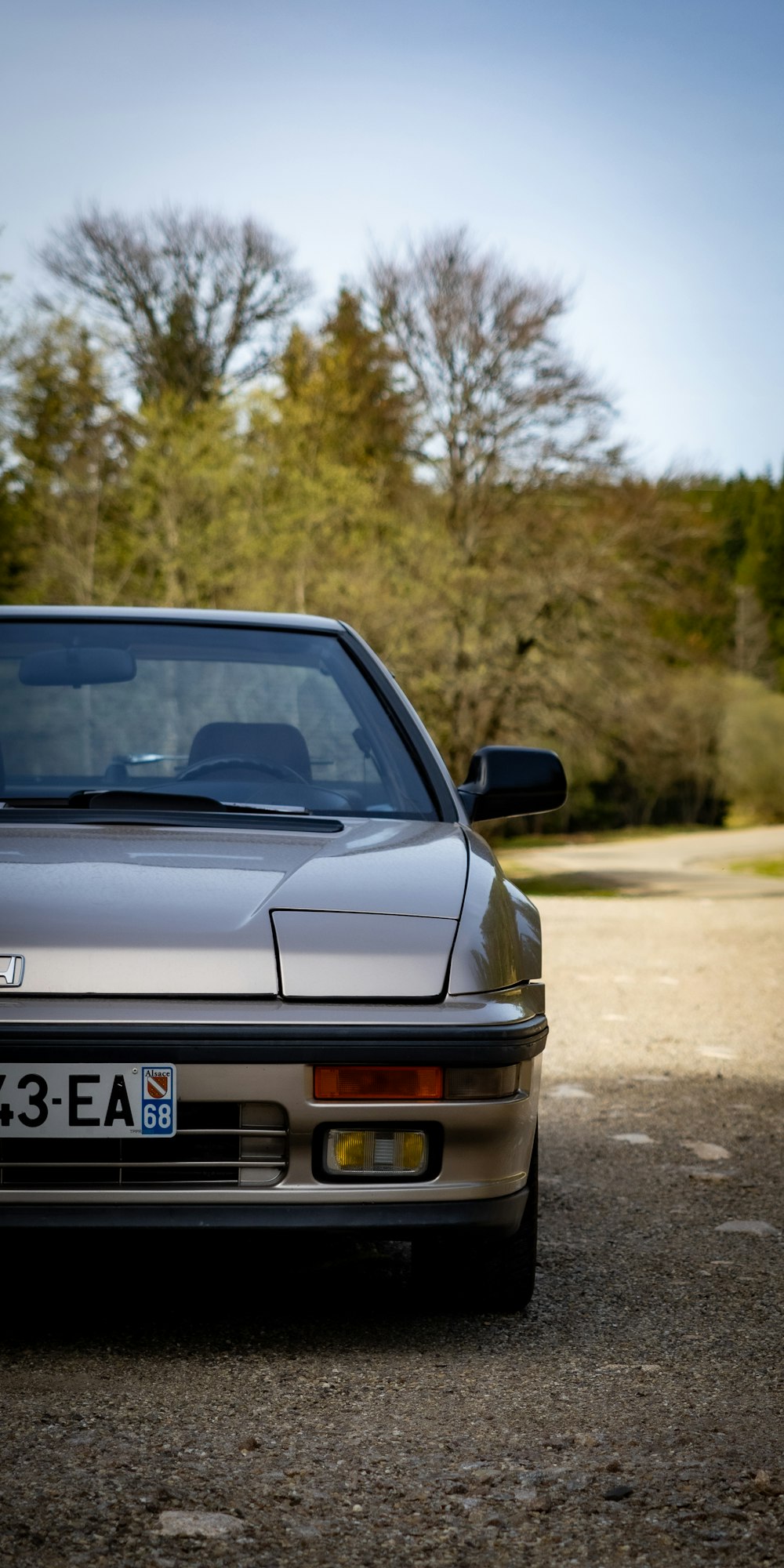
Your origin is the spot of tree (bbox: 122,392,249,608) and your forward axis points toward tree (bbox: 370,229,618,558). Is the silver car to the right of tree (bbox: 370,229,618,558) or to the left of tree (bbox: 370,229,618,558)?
right

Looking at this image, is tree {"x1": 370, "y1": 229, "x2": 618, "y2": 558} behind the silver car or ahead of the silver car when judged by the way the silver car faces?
behind

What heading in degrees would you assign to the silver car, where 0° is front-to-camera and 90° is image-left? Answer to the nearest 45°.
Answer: approximately 0°

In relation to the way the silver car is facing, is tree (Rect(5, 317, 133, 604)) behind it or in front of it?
behind

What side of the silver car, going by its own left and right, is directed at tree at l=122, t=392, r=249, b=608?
back

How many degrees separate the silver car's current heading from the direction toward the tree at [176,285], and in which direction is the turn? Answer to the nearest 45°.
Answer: approximately 180°
